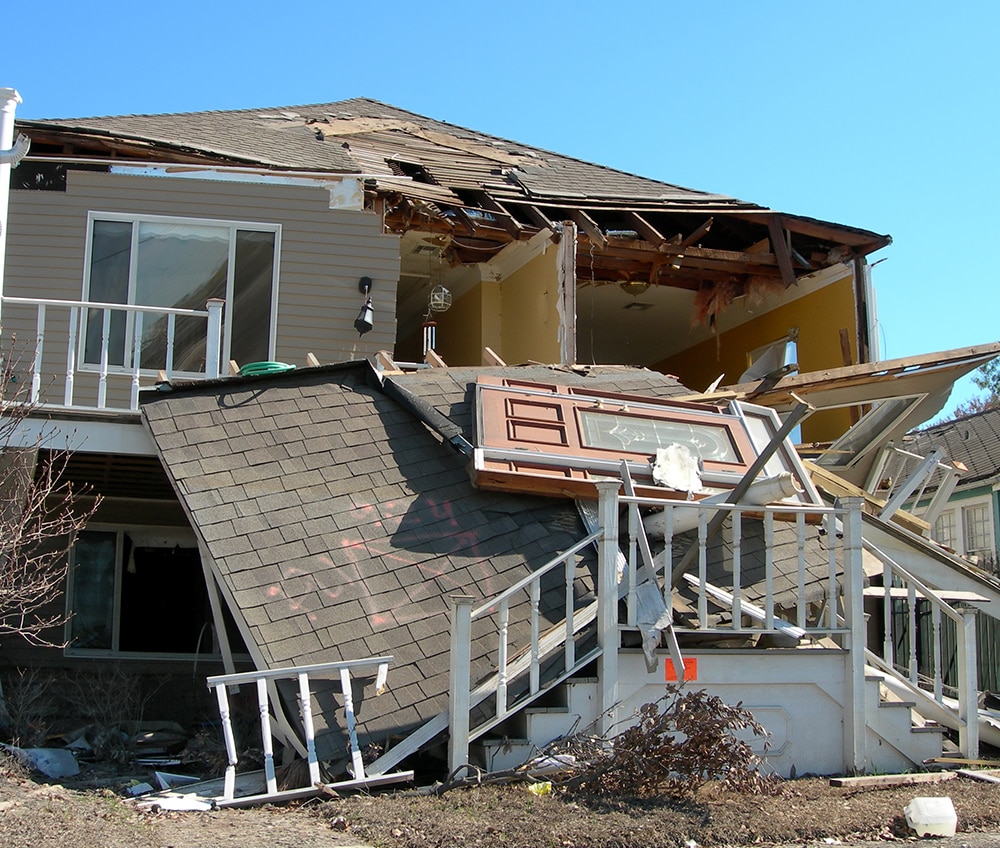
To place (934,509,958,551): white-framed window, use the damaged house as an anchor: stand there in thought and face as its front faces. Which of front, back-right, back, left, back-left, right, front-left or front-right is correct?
back-left

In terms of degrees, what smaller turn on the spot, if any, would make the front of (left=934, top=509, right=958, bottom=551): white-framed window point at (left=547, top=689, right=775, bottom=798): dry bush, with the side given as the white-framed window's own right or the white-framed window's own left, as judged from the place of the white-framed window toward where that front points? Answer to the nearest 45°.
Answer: approximately 45° to the white-framed window's own left

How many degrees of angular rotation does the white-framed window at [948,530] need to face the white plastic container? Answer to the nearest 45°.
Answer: approximately 45° to its left

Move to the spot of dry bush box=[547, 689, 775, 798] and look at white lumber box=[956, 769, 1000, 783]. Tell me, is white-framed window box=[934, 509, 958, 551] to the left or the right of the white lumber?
left

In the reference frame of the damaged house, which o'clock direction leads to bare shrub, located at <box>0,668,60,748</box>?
The bare shrub is roughly at 3 o'clock from the damaged house.

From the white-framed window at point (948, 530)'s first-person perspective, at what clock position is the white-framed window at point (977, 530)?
the white-framed window at point (977, 530) is roughly at 10 o'clock from the white-framed window at point (948, 530).

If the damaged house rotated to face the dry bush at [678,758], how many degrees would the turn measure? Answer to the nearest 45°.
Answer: approximately 45° to its left

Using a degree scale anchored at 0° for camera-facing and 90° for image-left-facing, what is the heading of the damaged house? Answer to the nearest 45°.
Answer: approximately 0°
